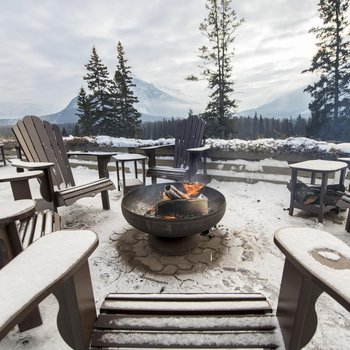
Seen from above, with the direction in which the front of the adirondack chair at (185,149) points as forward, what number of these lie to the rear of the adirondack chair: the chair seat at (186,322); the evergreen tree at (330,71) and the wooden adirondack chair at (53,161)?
1

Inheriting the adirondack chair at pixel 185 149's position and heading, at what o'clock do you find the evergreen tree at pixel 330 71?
The evergreen tree is roughly at 6 o'clock from the adirondack chair.

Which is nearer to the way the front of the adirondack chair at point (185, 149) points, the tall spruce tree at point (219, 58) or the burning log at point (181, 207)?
the burning log

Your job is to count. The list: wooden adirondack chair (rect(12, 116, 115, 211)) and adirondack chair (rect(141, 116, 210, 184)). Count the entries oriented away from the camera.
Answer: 0

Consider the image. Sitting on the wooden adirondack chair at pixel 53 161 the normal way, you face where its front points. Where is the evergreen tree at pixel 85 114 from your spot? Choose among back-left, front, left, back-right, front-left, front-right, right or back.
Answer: back-left

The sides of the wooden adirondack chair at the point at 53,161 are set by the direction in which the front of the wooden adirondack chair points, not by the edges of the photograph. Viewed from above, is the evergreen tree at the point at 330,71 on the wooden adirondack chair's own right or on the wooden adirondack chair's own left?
on the wooden adirondack chair's own left

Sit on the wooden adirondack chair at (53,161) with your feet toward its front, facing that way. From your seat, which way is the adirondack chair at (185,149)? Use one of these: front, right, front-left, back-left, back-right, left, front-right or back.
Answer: front-left

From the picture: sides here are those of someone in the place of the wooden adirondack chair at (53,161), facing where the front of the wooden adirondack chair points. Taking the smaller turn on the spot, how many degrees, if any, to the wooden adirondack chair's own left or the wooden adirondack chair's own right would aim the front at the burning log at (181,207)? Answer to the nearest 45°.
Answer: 0° — it already faces it

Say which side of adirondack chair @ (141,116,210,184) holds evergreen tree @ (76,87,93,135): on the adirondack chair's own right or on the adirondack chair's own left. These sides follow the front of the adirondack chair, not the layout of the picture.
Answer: on the adirondack chair's own right

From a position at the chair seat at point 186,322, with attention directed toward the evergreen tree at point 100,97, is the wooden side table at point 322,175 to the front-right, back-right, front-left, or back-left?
front-right

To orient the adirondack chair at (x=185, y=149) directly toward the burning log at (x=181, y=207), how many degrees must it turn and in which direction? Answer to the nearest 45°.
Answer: approximately 45° to its left

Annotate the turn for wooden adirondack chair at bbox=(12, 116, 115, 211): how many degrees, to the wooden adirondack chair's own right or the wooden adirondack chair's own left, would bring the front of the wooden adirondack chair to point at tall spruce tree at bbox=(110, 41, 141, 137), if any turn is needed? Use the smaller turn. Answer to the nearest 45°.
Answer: approximately 135° to the wooden adirondack chair's own left

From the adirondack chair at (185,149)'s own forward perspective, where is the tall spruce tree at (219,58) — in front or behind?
behind

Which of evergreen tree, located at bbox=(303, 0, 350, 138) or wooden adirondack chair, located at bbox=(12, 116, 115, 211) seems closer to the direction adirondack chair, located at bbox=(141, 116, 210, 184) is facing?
the wooden adirondack chair

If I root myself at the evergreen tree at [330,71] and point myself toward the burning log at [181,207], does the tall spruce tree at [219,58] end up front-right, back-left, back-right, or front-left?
front-right

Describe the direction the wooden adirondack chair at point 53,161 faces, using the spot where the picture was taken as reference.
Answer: facing the viewer and to the right of the viewer

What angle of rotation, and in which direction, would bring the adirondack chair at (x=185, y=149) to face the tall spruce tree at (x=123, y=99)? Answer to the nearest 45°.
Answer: approximately 135° to its right

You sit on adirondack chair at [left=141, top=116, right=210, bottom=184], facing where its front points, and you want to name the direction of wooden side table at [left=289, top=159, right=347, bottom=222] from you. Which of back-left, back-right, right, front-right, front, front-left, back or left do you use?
left

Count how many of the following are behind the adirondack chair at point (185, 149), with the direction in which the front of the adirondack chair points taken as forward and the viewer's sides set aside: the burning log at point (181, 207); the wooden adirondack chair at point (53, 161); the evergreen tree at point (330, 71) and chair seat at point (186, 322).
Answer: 1
